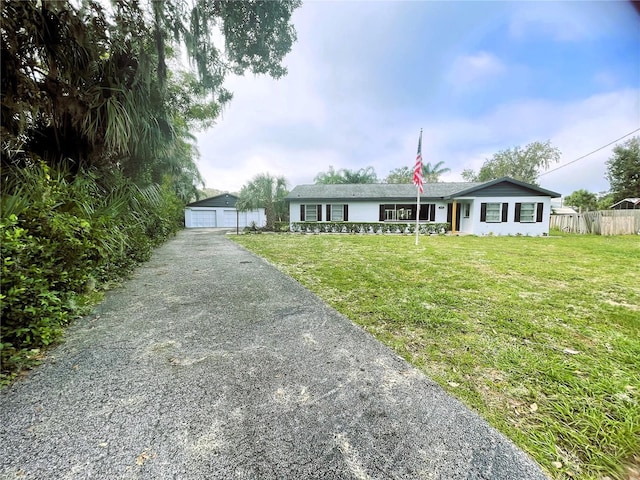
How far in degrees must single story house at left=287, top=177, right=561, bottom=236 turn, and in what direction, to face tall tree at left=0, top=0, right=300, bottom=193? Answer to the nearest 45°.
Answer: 0° — it already faces it

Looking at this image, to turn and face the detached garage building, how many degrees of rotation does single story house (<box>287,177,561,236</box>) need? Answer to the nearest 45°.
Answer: approximately 90° to its right

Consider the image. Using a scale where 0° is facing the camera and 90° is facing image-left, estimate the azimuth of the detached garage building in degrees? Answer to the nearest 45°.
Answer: approximately 0°

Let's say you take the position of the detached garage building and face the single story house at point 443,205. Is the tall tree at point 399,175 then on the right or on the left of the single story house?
left

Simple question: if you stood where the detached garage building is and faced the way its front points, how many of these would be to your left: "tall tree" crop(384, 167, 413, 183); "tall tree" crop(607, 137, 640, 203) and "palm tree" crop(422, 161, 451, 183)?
3

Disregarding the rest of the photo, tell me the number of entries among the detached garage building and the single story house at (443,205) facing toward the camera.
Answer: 2

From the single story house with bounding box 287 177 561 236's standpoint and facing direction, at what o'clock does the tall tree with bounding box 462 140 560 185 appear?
The tall tree is roughly at 7 o'clock from the single story house.

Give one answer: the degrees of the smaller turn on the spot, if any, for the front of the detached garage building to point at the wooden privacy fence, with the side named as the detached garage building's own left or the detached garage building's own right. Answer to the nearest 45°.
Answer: approximately 45° to the detached garage building's own left

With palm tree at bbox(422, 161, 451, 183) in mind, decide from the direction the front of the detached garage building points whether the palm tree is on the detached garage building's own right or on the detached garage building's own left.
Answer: on the detached garage building's own left

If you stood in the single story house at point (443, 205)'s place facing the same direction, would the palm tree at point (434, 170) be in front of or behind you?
behind
